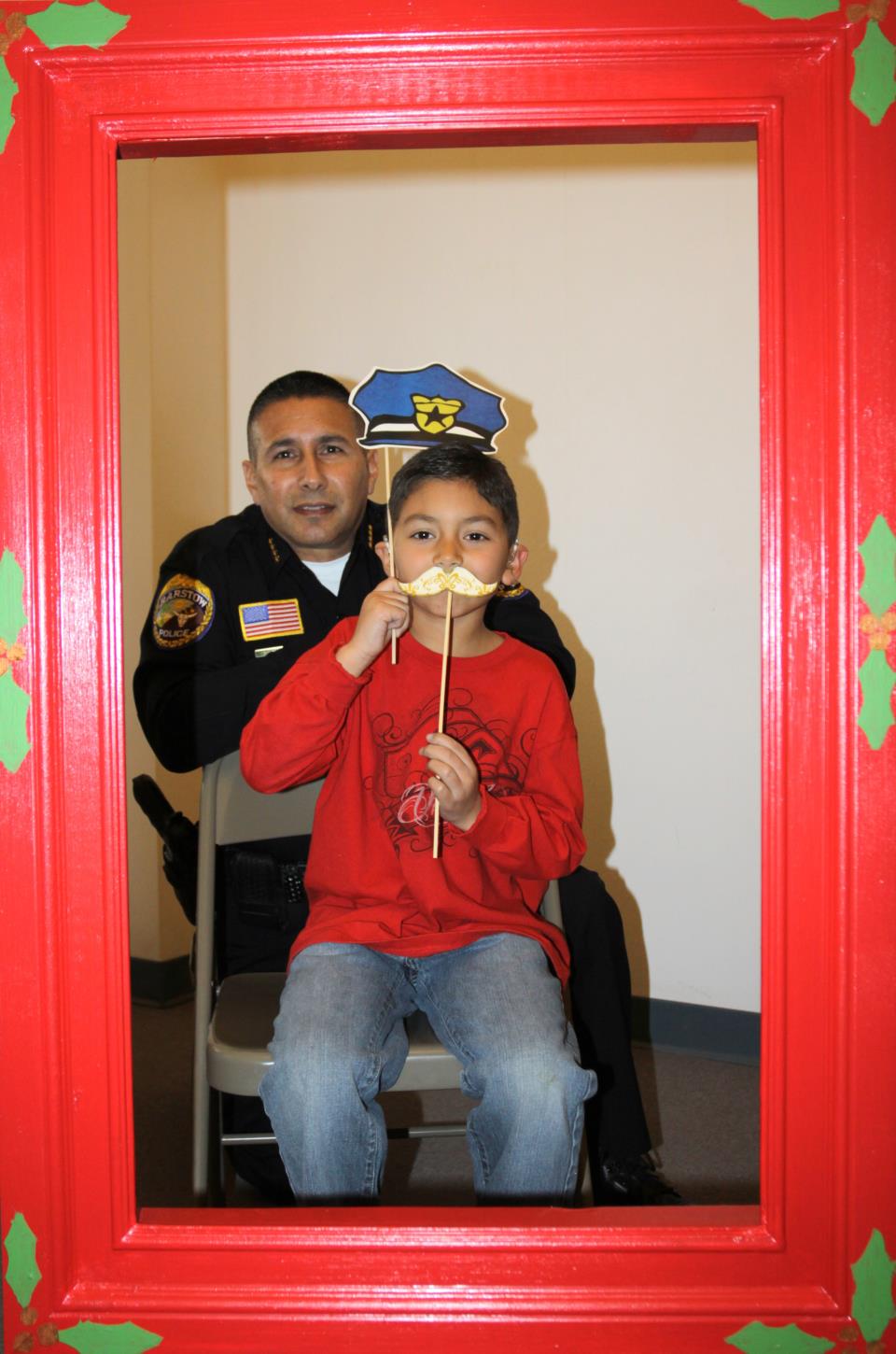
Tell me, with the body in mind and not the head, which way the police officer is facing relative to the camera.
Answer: toward the camera

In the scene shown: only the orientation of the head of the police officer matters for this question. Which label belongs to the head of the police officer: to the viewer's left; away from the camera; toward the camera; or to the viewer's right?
toward the camera

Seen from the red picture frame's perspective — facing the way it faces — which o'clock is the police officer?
The police officer is roughly at 5 o'clock from the red picture frame.

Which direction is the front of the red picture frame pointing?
toward the camera

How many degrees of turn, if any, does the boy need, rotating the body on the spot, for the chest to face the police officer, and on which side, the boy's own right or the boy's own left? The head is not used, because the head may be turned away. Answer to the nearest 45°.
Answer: approximately 135° to the boy's own right

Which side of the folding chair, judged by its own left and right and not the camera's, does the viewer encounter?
front
